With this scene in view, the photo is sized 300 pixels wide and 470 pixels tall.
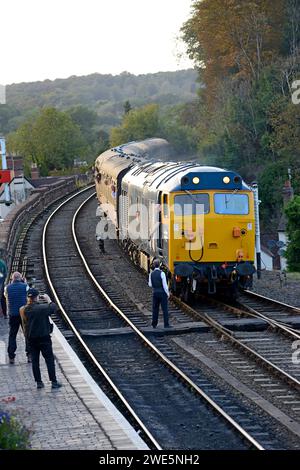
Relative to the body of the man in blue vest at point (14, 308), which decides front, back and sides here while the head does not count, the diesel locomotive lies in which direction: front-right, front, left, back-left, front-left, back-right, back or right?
front-right

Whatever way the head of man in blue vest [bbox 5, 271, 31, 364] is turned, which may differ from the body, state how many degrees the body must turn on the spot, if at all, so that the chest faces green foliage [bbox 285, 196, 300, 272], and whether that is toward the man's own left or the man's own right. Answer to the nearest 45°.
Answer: approximately 45° to the man's own right

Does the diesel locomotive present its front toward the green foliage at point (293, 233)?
no

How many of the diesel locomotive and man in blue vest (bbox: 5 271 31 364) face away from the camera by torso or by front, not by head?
1

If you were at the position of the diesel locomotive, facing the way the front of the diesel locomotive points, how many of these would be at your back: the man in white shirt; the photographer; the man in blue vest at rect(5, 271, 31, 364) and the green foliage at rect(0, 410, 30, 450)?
0

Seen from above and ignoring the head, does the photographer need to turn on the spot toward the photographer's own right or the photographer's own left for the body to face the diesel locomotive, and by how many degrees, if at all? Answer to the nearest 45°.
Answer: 0° — they already face it

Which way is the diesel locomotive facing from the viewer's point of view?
toward the camera

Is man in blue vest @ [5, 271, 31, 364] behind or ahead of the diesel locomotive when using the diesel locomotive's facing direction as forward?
ahead

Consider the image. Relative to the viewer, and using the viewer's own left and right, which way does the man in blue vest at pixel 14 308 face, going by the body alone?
facing away from the viewer

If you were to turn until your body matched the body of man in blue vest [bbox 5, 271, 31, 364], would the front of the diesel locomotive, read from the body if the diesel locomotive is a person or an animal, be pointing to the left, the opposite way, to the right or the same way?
the opposite way

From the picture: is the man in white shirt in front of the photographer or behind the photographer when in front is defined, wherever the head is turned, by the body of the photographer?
in front

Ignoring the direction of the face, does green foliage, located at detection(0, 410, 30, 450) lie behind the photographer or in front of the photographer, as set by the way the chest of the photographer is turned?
behind

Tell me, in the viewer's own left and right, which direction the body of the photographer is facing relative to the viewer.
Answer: facing away from the viewer and to the right of the viewer

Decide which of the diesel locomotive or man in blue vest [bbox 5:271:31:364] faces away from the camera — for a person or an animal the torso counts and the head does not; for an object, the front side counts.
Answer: the man in blue vest
